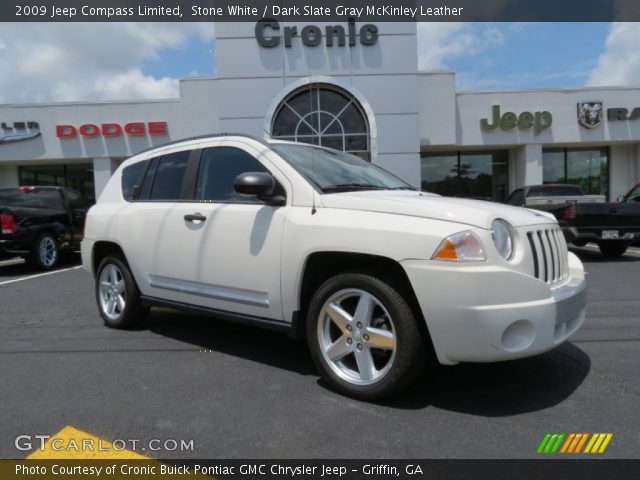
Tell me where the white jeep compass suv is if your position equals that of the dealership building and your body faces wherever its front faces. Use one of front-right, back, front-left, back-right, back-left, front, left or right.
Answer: front

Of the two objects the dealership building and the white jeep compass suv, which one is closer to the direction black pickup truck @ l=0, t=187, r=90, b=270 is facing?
the dealership building

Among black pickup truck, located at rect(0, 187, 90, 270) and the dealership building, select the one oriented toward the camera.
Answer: the dealership building

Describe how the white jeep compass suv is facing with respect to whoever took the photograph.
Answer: facing the viewer and to the right of the viewer

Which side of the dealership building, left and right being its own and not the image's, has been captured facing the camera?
front

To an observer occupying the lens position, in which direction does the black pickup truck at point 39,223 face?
facing away from the viewer and to the right of the viewer

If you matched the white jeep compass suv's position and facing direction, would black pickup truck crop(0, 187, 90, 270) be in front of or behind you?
behind

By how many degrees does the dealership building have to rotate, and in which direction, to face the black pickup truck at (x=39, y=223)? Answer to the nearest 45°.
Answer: approximately 45° to its right

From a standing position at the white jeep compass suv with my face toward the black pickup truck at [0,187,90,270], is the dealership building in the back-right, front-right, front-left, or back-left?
front-right

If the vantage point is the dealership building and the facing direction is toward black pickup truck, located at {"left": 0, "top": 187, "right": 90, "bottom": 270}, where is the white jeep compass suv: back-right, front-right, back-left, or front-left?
front-left

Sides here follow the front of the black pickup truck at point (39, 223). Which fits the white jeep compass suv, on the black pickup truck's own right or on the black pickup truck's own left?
on the black pickup truck's own right

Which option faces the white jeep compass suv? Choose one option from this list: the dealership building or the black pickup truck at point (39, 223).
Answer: the dealership building

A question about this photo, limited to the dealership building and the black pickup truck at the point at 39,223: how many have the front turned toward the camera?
1

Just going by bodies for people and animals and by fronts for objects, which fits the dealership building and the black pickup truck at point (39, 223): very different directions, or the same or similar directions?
very different directions
